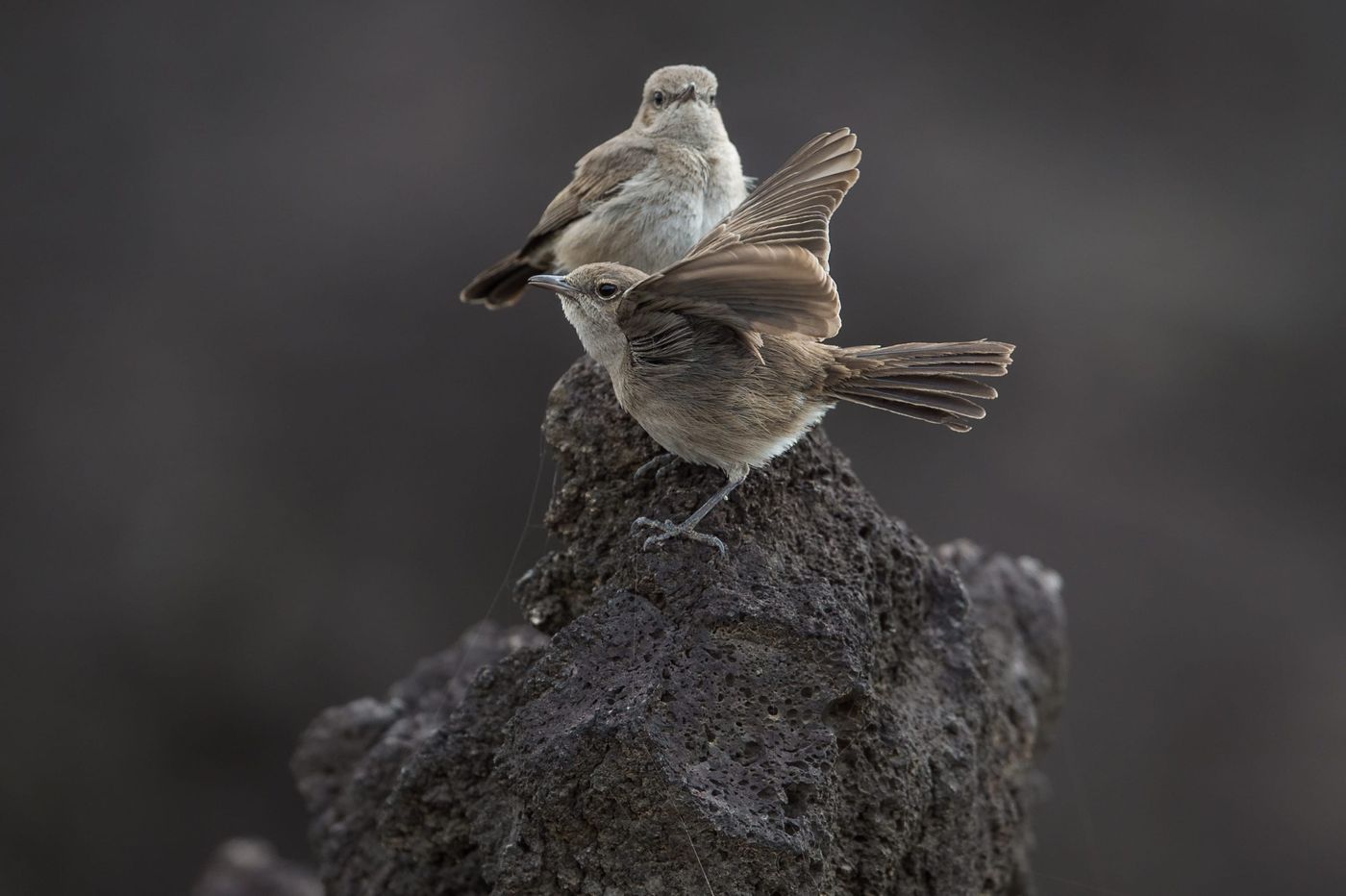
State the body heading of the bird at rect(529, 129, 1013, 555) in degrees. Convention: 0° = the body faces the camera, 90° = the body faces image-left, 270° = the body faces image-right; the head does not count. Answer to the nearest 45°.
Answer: approximately 90°

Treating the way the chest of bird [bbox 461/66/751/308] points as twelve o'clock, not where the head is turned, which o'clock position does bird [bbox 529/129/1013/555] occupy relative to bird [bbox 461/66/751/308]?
bird [bbox 529/129/1013/555] is roughly at 1 o'clock from bird [bbox 461/66/751/308].

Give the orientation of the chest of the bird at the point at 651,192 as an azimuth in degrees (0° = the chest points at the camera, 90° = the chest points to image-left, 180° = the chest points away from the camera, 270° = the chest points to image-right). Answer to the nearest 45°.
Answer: approximately 315°

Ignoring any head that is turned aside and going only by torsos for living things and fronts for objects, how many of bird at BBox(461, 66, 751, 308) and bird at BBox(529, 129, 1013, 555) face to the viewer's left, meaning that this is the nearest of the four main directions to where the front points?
1

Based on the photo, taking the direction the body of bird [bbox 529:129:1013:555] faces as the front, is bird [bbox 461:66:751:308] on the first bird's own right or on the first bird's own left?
on the first bird's own right
